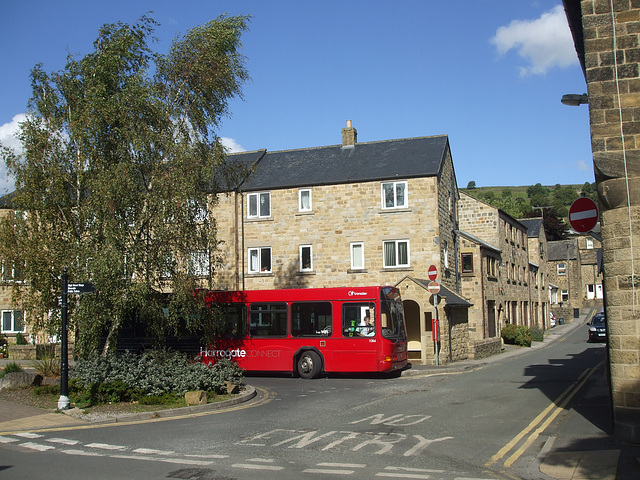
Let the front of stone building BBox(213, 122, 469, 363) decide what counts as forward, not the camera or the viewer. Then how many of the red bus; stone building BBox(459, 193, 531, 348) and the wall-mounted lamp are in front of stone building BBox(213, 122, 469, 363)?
2

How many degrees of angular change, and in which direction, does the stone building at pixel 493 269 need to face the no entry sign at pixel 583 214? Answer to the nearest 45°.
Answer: approximately 45° to its right

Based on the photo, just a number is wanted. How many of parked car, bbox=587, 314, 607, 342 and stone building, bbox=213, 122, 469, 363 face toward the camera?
2

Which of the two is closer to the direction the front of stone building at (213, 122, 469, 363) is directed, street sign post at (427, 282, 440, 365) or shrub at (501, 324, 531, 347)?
the street sign post

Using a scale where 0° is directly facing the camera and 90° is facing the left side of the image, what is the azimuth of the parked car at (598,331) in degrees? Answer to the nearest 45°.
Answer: approximately 0°

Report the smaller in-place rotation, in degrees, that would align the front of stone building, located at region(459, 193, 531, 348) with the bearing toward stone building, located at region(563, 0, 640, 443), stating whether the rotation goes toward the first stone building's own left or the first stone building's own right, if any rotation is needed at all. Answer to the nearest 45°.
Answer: approximately 45° to the first stone building's own right

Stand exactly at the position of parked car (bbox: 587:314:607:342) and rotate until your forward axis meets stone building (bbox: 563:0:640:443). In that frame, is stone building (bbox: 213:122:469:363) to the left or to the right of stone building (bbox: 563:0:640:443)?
right

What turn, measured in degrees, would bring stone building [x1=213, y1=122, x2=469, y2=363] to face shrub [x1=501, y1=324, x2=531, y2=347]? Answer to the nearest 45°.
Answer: approximately 135° to its left

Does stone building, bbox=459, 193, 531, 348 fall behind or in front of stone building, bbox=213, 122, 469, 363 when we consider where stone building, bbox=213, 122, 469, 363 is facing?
behind

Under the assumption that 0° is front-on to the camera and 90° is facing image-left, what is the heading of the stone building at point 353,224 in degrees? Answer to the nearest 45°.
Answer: approximately 0°
